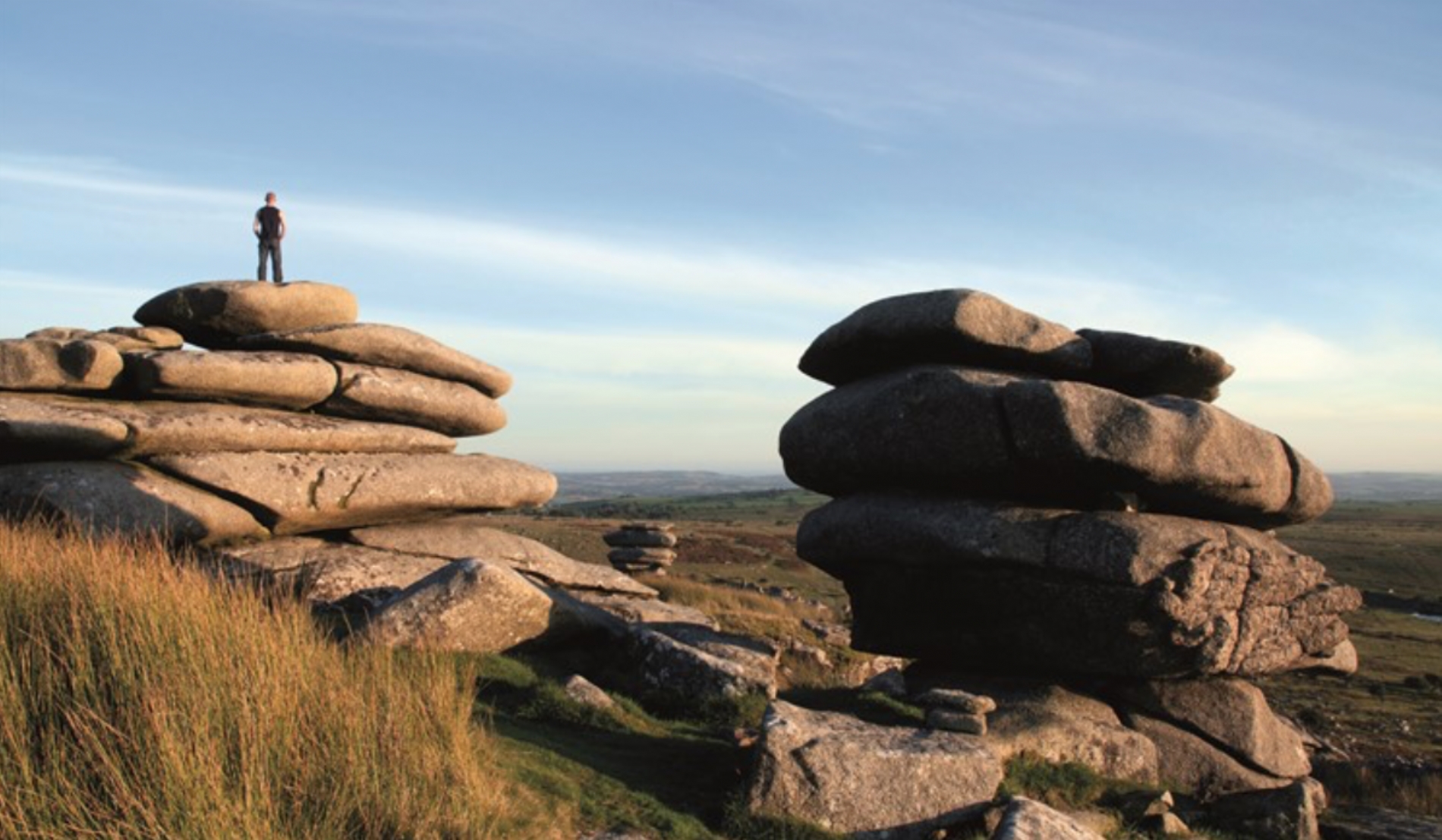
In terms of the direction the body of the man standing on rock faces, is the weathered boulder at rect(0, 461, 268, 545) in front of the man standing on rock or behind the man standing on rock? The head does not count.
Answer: behind

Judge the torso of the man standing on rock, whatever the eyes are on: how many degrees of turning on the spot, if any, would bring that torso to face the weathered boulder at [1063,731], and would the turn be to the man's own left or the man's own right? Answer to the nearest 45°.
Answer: approximately 135° to the man's own right

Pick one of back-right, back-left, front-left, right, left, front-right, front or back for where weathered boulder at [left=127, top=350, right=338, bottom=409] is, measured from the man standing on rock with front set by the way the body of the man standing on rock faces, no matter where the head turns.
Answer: back

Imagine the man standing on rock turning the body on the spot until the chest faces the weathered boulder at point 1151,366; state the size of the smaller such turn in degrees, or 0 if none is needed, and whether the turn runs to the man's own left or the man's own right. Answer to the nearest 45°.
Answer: approximately 135° to the man's own right

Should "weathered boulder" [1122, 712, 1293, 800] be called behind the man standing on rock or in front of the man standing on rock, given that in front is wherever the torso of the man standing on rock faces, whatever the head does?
behind

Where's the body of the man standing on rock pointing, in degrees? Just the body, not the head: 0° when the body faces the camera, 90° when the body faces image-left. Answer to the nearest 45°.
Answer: approximately 180°

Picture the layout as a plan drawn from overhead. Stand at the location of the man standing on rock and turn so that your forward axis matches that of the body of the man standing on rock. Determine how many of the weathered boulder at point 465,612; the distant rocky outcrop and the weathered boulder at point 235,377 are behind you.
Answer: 2
